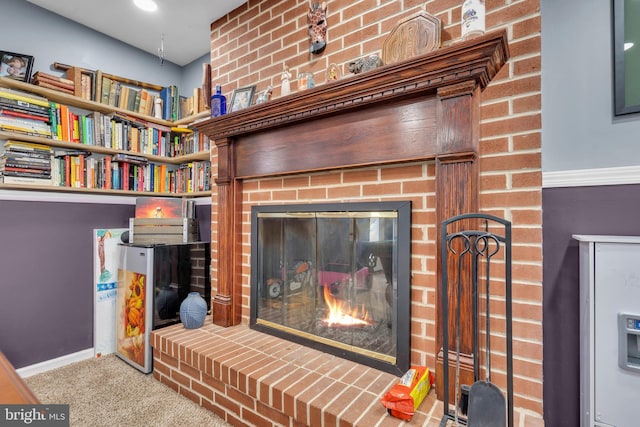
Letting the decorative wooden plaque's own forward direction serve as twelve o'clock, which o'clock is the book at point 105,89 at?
The book is roughly at 2 o'clock from the decorative wooden plaque.

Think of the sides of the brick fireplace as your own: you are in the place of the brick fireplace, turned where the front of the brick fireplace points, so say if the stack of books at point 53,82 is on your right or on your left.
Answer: on your right

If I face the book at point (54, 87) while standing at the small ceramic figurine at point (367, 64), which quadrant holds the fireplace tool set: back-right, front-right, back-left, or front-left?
back-left

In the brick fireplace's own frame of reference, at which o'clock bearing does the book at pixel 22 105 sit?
The book is roughly at 2 o'clock from the brick fireplace.

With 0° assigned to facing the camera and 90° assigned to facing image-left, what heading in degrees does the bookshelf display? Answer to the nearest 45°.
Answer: approximately 315°

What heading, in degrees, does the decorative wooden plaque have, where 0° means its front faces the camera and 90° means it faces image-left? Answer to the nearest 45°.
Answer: approximately 45°

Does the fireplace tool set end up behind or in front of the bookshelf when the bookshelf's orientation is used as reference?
in front

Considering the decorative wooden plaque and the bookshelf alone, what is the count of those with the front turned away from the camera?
0

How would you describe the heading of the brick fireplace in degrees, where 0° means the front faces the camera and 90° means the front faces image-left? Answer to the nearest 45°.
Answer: approximately 45°
